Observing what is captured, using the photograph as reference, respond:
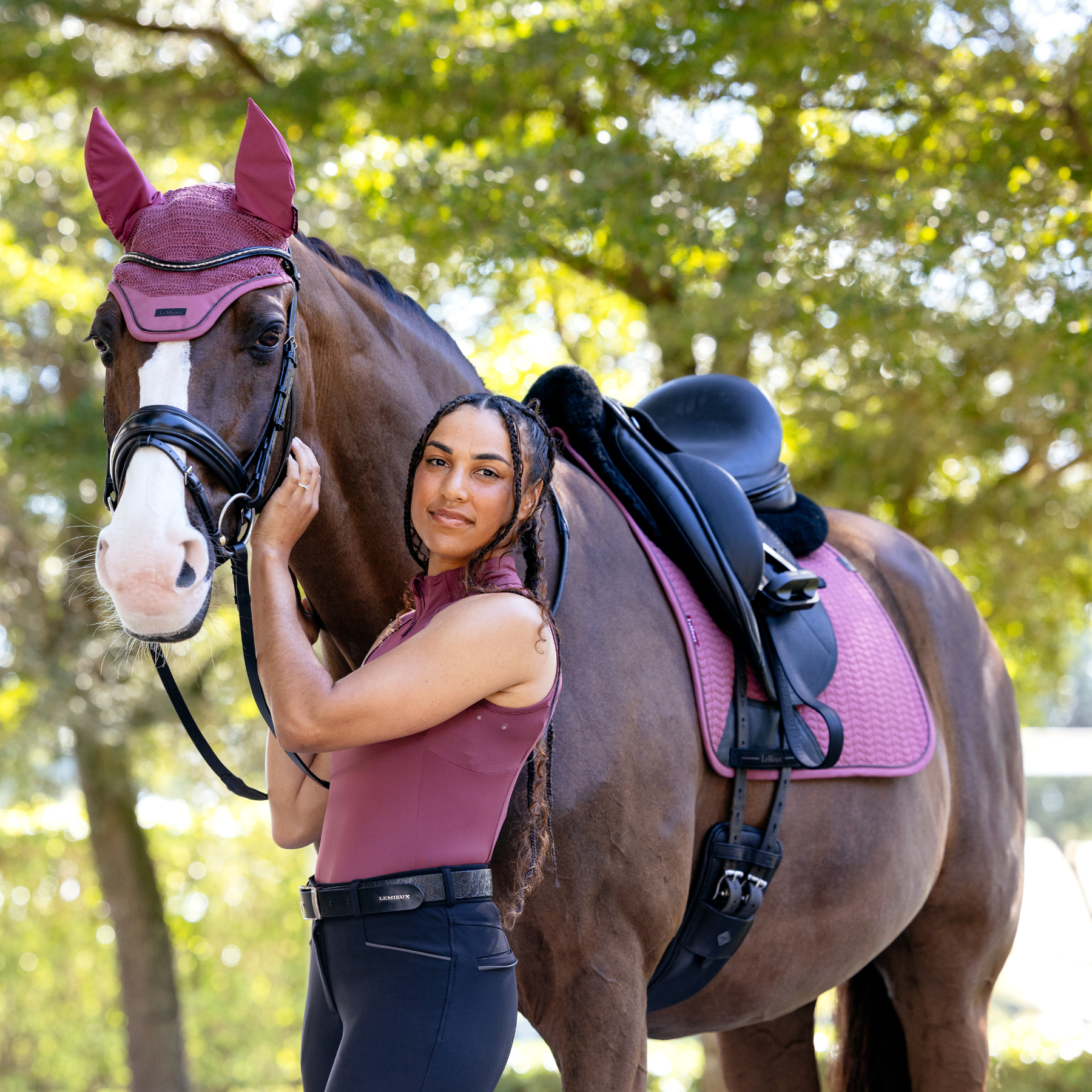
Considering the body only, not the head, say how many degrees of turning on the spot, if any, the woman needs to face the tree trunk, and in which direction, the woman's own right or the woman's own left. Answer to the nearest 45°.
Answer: approximately 90° to the woman's own right

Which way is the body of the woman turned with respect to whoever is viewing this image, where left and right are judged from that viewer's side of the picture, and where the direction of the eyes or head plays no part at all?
facing to the left of the viewer

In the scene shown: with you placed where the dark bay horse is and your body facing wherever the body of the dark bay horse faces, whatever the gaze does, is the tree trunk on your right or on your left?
on your right

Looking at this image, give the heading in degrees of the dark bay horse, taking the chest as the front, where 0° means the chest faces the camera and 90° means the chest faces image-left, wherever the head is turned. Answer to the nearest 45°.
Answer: approximately 45°
